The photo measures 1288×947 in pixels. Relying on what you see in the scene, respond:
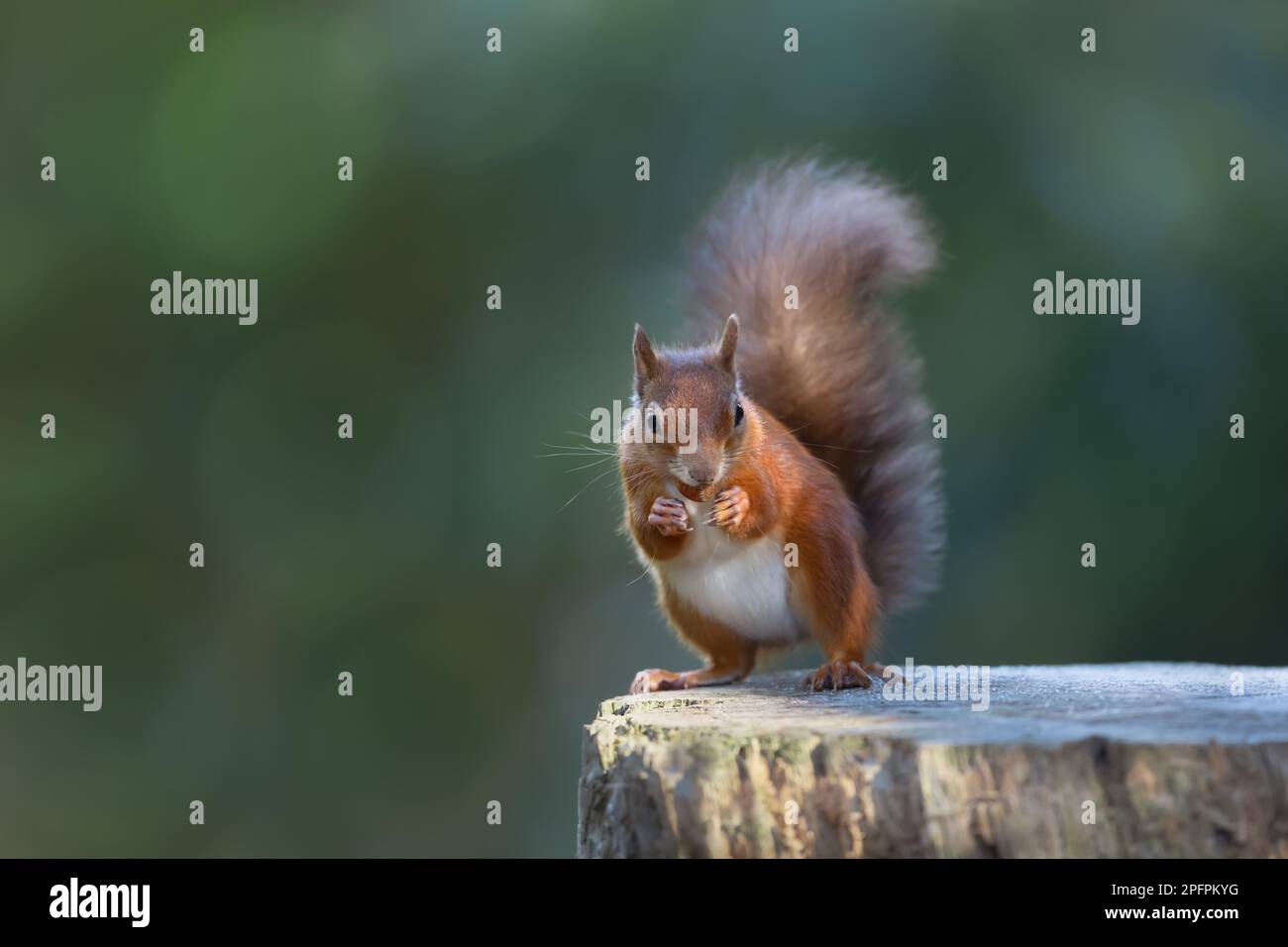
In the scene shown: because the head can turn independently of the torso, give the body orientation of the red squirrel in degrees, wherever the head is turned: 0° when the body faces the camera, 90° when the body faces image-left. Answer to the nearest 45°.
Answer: approximately 45°
